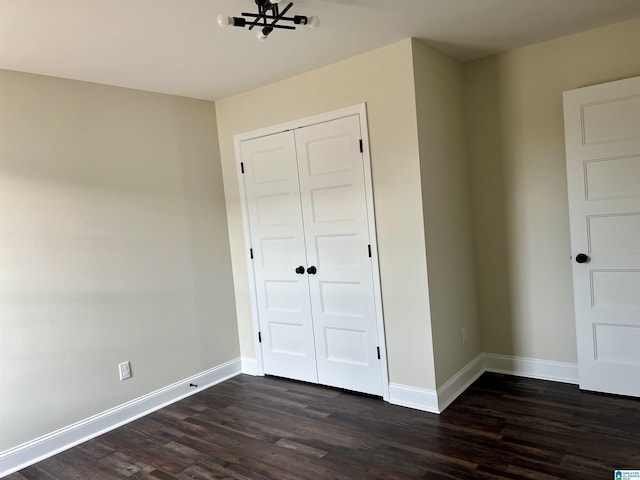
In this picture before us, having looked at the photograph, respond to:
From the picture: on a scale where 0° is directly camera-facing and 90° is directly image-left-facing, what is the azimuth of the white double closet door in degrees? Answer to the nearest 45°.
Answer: approximately 45°

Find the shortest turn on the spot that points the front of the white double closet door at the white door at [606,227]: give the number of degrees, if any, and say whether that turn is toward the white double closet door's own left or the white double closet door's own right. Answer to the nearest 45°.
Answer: approximately 135° to the white double closet door's own left
